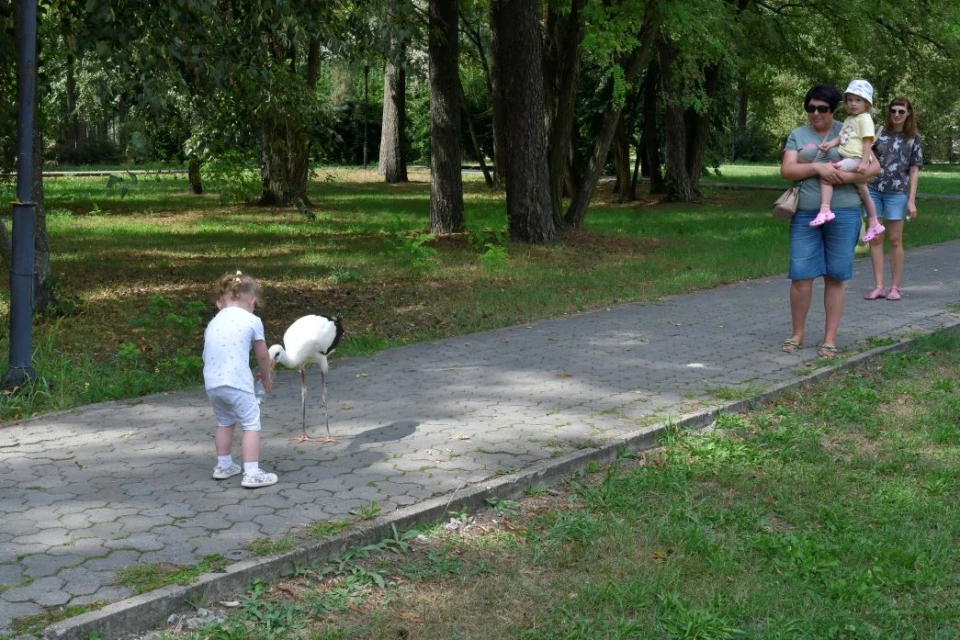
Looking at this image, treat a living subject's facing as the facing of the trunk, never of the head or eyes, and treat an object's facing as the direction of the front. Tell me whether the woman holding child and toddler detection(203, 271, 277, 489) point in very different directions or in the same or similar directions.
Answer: very different directions

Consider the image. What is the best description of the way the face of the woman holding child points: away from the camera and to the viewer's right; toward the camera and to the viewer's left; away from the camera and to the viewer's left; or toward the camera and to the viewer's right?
toward the camera and to the viewer's left

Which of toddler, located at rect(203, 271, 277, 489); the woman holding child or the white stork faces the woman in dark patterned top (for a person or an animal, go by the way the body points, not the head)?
the toddler

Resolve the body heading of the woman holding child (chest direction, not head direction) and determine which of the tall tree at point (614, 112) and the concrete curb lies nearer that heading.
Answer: the concrete curb

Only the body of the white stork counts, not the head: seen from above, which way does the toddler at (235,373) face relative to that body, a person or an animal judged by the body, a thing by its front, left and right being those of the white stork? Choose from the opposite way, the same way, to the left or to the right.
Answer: the opposite way

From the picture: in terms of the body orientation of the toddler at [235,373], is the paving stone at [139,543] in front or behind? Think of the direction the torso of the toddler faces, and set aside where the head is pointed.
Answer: behind

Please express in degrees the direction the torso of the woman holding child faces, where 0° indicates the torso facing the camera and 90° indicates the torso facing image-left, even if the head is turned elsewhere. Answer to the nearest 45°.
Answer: approximately 0°

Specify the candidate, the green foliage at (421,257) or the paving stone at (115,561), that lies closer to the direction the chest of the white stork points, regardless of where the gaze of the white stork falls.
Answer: the paving stone

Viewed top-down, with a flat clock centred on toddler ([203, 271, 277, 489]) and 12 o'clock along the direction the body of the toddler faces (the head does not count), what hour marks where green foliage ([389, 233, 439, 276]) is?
The green foliage is roughly at 11 o'clock from the toddler.

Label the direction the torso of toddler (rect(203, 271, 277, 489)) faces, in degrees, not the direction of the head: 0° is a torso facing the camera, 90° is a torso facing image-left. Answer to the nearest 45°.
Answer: approximately 225°

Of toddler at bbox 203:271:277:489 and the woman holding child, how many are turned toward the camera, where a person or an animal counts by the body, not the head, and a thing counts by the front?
1

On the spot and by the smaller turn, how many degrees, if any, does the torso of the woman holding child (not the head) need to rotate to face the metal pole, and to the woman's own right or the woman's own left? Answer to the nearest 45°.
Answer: approximately 45° to the woman's own right
